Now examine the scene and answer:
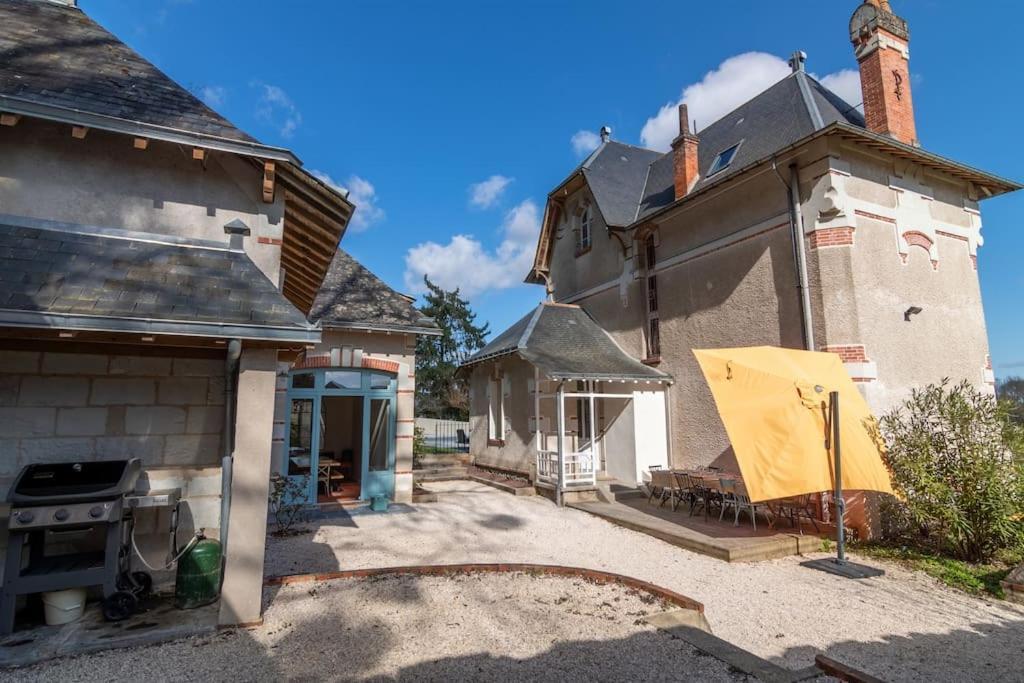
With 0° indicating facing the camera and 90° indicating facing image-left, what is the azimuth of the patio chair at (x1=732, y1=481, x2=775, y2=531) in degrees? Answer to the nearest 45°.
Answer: approximately 225°

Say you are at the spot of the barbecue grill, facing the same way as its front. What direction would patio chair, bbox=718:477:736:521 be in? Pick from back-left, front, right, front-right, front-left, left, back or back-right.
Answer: left

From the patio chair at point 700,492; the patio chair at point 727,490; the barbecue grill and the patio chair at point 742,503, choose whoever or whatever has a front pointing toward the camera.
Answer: the barbecue grill

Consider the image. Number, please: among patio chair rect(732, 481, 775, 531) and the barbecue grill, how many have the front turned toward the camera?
1

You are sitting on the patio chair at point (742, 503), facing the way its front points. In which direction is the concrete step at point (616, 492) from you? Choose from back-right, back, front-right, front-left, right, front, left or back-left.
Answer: left

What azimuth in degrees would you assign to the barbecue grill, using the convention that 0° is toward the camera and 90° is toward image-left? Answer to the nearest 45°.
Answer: approximately 0°

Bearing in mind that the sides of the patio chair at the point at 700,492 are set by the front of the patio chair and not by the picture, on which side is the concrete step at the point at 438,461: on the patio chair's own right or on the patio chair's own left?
on the patio chair's own left

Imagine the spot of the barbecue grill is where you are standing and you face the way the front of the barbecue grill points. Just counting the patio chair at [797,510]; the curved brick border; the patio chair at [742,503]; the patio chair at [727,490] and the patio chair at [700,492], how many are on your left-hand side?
5

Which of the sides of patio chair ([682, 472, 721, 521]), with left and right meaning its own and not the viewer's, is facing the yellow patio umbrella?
right

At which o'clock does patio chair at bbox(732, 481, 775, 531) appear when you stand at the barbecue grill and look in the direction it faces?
The patio chair is roughly at 9 o'clock from the barbecue grill.

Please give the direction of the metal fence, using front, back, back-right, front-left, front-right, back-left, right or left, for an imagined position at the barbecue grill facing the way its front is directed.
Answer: back-left

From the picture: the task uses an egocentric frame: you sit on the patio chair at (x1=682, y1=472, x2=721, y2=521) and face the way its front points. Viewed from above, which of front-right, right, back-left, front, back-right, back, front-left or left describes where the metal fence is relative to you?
left

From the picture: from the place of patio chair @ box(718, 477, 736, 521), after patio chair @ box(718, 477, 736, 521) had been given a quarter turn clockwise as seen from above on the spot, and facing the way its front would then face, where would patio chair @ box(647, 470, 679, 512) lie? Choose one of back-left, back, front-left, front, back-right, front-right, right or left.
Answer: back

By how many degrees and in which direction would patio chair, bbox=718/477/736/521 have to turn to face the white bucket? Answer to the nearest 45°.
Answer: approximately 180°

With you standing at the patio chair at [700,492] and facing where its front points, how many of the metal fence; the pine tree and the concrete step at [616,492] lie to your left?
3
